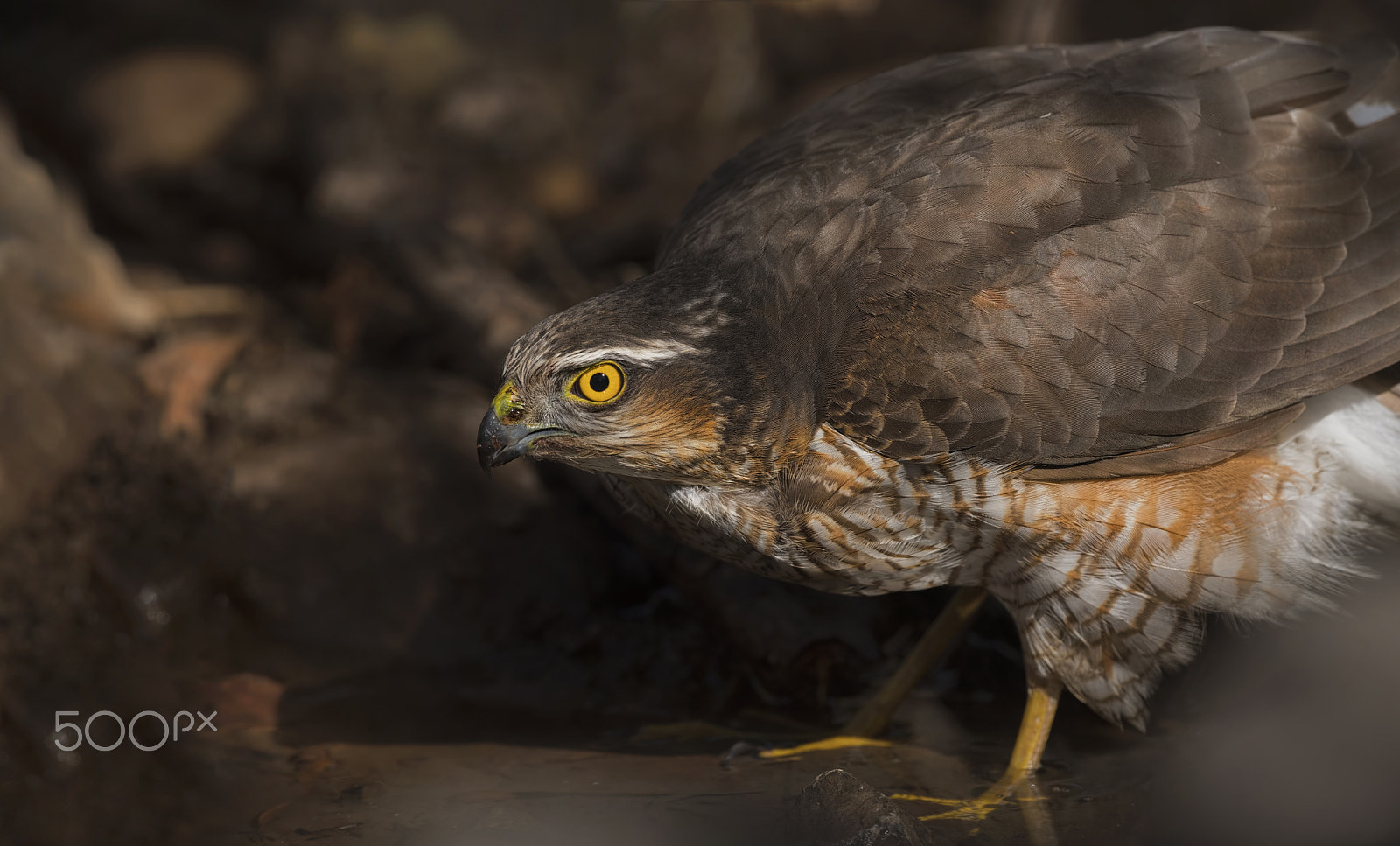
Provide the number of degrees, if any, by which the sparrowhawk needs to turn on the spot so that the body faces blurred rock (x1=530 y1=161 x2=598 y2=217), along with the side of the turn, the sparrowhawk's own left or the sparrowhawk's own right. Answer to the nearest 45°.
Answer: approximately 45° to the sparrowhawk's own right

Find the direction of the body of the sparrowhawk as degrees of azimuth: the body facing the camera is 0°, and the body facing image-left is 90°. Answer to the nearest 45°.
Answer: approximately 90°

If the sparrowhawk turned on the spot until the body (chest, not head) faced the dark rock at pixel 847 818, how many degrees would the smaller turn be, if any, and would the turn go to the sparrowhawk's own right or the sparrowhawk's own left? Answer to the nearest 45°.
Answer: approximately 45° to the sparrowhawk's own left

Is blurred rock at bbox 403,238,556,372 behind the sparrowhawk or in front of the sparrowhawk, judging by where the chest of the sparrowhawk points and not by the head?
in front

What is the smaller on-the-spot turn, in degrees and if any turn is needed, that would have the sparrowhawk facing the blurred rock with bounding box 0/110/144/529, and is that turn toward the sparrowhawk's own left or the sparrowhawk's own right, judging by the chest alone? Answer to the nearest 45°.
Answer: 0° — it already faces it

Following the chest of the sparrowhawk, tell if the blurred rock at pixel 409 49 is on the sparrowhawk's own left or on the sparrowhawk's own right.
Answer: on the sparrowhawk's own right

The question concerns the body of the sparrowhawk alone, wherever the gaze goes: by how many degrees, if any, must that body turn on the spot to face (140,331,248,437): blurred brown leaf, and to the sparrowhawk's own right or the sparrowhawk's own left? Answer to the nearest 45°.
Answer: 0° — it already faces it
